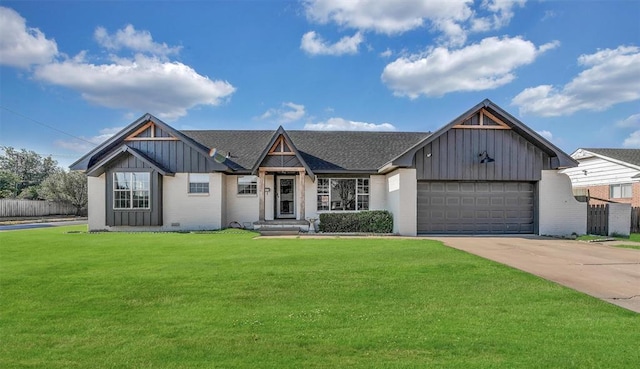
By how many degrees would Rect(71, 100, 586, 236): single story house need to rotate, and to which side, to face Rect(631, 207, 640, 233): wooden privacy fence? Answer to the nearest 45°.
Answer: approximately 90° to its left

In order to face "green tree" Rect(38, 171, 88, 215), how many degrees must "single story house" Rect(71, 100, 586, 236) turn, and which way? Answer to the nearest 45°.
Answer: approximately 135° to its right

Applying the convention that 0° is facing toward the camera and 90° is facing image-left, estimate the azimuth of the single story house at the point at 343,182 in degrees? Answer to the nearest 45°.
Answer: approximately 0°
